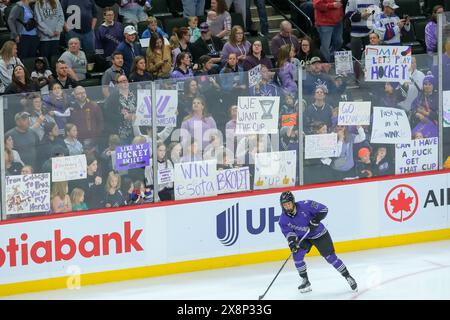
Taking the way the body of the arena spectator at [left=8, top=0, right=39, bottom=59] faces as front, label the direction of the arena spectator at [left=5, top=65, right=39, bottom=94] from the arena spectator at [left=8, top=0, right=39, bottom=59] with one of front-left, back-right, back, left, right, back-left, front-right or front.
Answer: front-right

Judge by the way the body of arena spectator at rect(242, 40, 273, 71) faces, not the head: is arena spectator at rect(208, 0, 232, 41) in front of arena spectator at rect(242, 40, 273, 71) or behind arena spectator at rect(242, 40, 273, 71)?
behind

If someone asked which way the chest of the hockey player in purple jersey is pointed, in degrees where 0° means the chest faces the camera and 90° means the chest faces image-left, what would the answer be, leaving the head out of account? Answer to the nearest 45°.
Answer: approximately 45°

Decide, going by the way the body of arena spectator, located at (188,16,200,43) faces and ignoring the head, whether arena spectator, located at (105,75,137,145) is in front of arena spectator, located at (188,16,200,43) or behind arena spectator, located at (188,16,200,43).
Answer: in front
